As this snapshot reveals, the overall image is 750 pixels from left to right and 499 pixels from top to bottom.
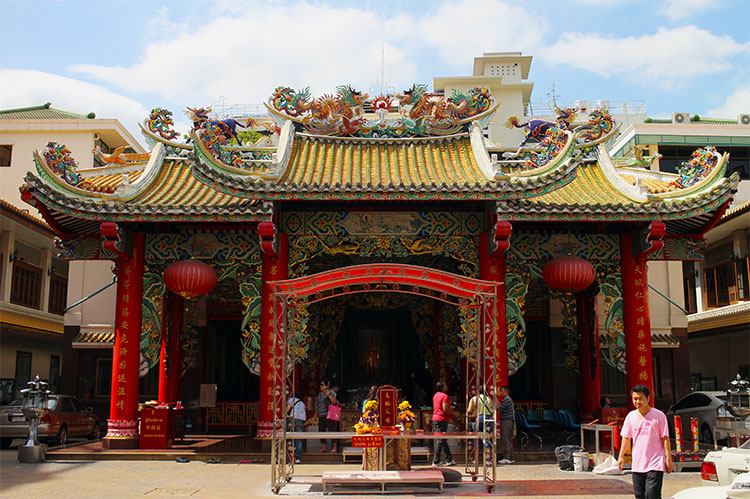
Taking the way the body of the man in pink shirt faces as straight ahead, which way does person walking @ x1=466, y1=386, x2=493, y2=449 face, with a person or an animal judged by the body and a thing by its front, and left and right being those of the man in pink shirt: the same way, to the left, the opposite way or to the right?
the opposite way

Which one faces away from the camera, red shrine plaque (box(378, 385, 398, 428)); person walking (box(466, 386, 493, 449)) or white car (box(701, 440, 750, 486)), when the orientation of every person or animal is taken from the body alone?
the person walking

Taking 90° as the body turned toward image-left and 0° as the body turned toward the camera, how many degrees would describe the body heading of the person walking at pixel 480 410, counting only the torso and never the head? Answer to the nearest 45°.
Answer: approximately 180°

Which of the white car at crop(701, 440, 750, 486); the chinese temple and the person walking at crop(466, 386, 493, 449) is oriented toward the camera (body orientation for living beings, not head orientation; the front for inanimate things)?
the chinese temple

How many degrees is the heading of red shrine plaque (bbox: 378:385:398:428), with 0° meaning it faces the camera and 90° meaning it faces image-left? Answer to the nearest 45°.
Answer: approximately 0°

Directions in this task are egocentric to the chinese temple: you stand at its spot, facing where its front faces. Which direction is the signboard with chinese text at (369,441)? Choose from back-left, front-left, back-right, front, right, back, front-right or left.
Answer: front

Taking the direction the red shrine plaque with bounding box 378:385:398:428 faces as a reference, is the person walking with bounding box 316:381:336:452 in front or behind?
behind

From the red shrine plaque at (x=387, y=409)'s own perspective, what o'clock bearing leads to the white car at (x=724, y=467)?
The white car is roughly at 10 o'clock from the red shrine plaque.

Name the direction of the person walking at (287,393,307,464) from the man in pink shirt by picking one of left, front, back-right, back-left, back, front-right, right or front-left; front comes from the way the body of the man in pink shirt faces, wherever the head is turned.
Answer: back-right

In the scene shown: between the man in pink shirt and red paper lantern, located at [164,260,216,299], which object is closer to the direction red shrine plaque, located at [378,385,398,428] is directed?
the man in pink shirt

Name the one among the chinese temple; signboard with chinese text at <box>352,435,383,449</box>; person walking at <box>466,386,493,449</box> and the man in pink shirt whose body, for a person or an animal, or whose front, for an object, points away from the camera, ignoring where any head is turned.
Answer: the person walking

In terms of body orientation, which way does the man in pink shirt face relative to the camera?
toward the camera

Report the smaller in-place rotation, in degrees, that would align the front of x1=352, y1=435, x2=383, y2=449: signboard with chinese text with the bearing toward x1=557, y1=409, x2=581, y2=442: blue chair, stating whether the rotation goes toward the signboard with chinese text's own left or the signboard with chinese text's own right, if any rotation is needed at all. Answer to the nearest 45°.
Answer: approximately 135° to the signboard with chinese text's own left
